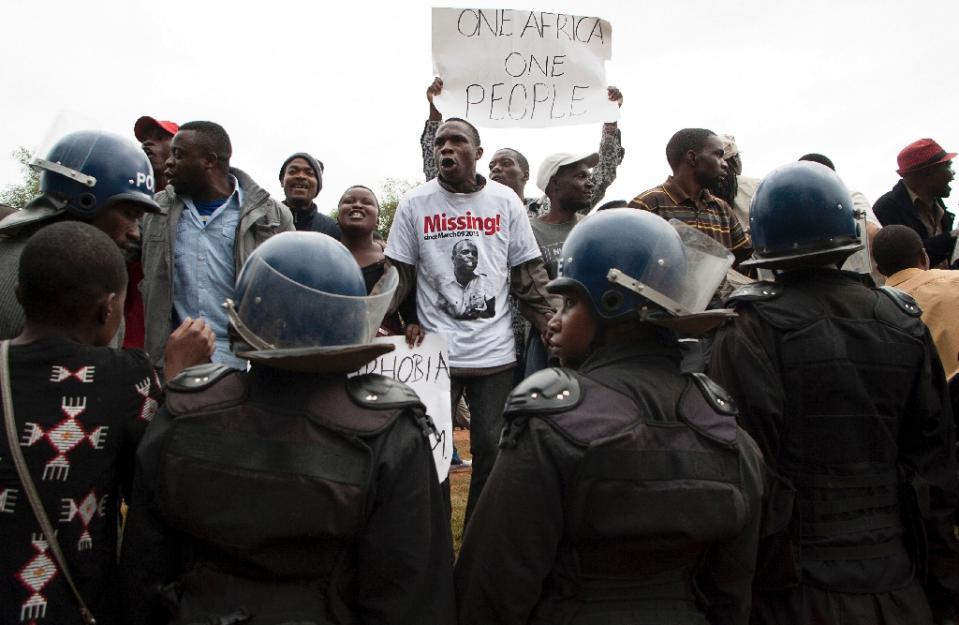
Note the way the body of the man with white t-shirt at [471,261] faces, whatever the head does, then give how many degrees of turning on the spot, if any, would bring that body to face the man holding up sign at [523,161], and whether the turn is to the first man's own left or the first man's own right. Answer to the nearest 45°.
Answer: approximately 180°

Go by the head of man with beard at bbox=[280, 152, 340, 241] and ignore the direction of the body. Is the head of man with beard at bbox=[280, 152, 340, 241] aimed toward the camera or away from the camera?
toward the camera

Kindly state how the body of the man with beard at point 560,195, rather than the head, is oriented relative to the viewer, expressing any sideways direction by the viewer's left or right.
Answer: facing the viewer and to the right of the viewer

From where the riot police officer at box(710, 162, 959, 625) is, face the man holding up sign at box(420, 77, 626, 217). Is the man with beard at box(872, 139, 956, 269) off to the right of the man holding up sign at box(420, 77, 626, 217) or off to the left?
right

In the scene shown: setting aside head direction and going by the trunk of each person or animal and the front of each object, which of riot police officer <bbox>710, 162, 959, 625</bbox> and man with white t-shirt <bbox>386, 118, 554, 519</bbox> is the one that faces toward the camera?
the man with white t-shirt

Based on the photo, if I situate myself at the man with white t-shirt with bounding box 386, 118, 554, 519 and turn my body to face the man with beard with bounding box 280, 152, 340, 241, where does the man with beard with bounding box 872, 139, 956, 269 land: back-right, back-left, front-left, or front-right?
back-right

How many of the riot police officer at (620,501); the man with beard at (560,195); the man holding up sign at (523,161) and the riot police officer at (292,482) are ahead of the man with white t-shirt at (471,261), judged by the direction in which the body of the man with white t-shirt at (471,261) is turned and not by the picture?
2

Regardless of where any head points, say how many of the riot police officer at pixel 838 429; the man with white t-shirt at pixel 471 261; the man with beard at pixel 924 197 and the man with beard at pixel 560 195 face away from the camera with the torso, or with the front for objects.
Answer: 1

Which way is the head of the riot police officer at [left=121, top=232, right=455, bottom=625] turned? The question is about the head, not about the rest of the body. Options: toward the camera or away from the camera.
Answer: away from the camera

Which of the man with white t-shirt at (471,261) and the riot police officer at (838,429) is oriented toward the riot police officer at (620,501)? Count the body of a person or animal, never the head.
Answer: the man with white t-shirt

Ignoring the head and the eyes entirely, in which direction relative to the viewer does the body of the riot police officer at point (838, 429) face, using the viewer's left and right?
facing away from the viewer

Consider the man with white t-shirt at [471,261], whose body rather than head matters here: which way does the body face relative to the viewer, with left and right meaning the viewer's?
facing the viewer

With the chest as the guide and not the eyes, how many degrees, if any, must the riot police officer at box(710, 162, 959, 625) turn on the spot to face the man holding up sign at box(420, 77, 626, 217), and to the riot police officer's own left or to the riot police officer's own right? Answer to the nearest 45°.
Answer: approximately 45° to the riot police officer's own left

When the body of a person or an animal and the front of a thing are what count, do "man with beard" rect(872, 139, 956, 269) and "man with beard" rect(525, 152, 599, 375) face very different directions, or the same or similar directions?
same or similar directions

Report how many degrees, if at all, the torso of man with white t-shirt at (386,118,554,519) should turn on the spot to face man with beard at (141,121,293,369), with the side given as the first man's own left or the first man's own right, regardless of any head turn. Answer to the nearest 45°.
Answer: approximately 90° to the first man's own right

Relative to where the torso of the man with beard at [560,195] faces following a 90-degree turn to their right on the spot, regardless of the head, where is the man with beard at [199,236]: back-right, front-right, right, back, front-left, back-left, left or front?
front

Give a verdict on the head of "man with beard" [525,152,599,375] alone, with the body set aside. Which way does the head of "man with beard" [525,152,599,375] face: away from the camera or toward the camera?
toward the camera

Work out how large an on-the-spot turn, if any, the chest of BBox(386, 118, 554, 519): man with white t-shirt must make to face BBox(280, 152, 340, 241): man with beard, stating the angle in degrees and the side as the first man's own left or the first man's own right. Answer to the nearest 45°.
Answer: approximately 135° to the first man's own right

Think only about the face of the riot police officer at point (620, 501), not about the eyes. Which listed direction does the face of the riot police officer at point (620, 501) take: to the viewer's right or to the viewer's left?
to the viewer's left

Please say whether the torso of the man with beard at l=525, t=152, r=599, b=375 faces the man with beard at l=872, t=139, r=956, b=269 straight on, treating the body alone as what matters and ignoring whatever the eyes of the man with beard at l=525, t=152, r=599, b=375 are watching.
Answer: no

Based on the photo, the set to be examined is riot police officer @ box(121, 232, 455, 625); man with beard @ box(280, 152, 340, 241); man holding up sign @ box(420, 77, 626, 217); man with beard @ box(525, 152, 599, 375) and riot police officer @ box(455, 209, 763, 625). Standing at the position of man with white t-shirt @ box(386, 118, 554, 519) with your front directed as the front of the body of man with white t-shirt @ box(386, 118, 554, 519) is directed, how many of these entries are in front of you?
2
